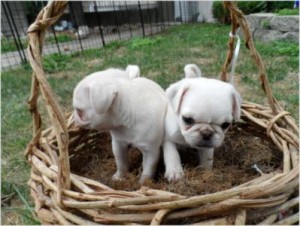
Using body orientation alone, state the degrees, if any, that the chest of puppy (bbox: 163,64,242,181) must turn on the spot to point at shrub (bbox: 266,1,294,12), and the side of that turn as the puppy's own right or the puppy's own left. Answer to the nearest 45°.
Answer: approximately 180°

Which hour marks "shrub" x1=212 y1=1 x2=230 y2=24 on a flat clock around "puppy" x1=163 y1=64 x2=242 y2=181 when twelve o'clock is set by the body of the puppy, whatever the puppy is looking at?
The shrub is roughly at 6 o'clock from the puppy.

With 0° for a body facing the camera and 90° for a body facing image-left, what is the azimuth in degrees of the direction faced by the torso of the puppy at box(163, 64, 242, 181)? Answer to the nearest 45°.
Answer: approximately 0°

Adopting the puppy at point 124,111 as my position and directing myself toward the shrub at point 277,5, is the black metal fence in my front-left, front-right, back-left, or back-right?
front-left

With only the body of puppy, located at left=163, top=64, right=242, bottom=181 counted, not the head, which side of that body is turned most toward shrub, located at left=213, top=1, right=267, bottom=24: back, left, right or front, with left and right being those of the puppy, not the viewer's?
back

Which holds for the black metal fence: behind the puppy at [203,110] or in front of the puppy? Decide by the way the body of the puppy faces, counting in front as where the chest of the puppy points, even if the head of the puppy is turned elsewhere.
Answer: behind
